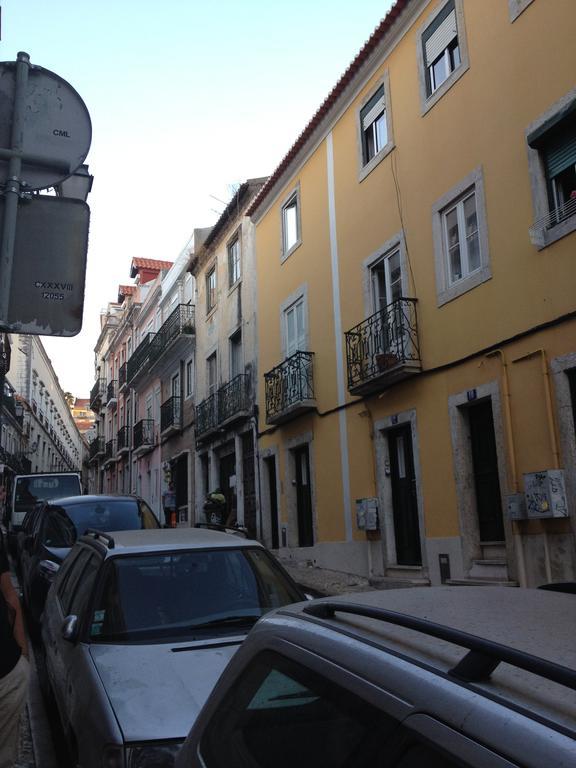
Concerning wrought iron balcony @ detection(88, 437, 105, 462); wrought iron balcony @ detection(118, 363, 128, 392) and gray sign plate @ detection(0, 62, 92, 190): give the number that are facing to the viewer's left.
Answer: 2

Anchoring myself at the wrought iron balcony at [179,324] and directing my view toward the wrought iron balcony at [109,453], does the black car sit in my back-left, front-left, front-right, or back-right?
back-left

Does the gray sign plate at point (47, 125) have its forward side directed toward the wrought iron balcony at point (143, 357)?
yes

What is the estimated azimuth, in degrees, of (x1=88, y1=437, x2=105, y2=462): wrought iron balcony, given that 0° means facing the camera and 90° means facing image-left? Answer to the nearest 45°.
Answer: approximately 90°

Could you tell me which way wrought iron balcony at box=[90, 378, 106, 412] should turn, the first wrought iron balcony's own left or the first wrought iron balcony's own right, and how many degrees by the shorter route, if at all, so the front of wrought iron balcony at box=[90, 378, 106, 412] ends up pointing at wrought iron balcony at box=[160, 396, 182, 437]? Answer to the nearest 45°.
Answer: approximately 90° to the first wrought iron balcony's own left

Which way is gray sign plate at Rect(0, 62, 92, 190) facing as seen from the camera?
away from the camera

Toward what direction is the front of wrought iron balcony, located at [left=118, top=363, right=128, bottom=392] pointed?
to the viewer's left

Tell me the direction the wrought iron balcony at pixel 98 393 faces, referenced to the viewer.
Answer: facing to the left of the viewer

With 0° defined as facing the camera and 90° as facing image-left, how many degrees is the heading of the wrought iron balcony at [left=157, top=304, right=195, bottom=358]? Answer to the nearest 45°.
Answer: approximately 90°
